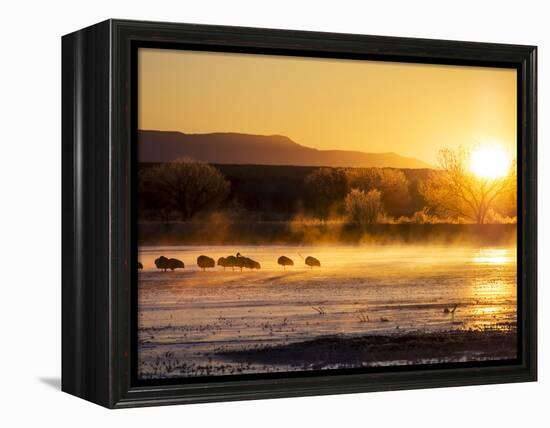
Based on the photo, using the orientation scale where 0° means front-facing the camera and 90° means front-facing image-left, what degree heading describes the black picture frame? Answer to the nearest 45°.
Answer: approximately 315°
